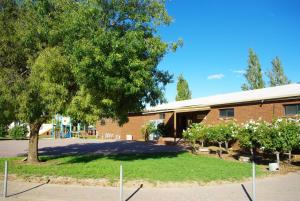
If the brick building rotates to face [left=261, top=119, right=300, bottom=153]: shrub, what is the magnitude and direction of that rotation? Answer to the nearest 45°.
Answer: approximately 45° to its left

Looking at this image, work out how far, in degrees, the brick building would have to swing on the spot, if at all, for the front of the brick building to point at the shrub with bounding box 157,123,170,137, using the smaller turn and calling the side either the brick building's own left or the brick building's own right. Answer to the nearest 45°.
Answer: approximately 90° to the brick building's own right

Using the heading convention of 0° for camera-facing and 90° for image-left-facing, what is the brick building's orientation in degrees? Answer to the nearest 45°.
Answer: approximately 45°

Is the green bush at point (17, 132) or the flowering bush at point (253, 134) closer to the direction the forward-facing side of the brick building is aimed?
the flowering bush

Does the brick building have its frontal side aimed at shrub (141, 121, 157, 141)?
no

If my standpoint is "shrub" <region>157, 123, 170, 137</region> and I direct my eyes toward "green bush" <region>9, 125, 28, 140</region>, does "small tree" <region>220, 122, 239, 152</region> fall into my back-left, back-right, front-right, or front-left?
back-left

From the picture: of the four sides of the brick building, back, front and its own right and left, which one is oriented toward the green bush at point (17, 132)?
right
